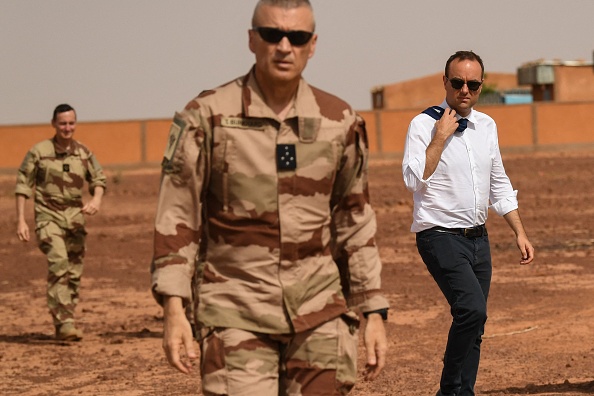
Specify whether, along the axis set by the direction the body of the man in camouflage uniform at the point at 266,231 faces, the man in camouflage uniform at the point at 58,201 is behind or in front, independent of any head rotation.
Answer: behind

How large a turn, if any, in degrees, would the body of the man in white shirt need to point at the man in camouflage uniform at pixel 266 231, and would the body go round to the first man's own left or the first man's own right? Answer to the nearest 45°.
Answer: approximately 45° to the first man's own right

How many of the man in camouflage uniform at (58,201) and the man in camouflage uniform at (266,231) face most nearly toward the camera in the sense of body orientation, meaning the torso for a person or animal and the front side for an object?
2

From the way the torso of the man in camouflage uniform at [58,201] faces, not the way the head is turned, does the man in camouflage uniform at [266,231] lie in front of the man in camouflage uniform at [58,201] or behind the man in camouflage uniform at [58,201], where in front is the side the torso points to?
in front

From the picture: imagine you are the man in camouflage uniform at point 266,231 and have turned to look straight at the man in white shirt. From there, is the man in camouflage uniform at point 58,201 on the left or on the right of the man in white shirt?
left

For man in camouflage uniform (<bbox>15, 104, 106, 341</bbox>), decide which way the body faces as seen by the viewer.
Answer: toward the camera

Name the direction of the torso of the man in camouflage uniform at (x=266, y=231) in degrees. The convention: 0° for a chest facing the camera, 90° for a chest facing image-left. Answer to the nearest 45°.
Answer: approximately 0°

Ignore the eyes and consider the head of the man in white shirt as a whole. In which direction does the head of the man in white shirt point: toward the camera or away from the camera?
toward the camera
